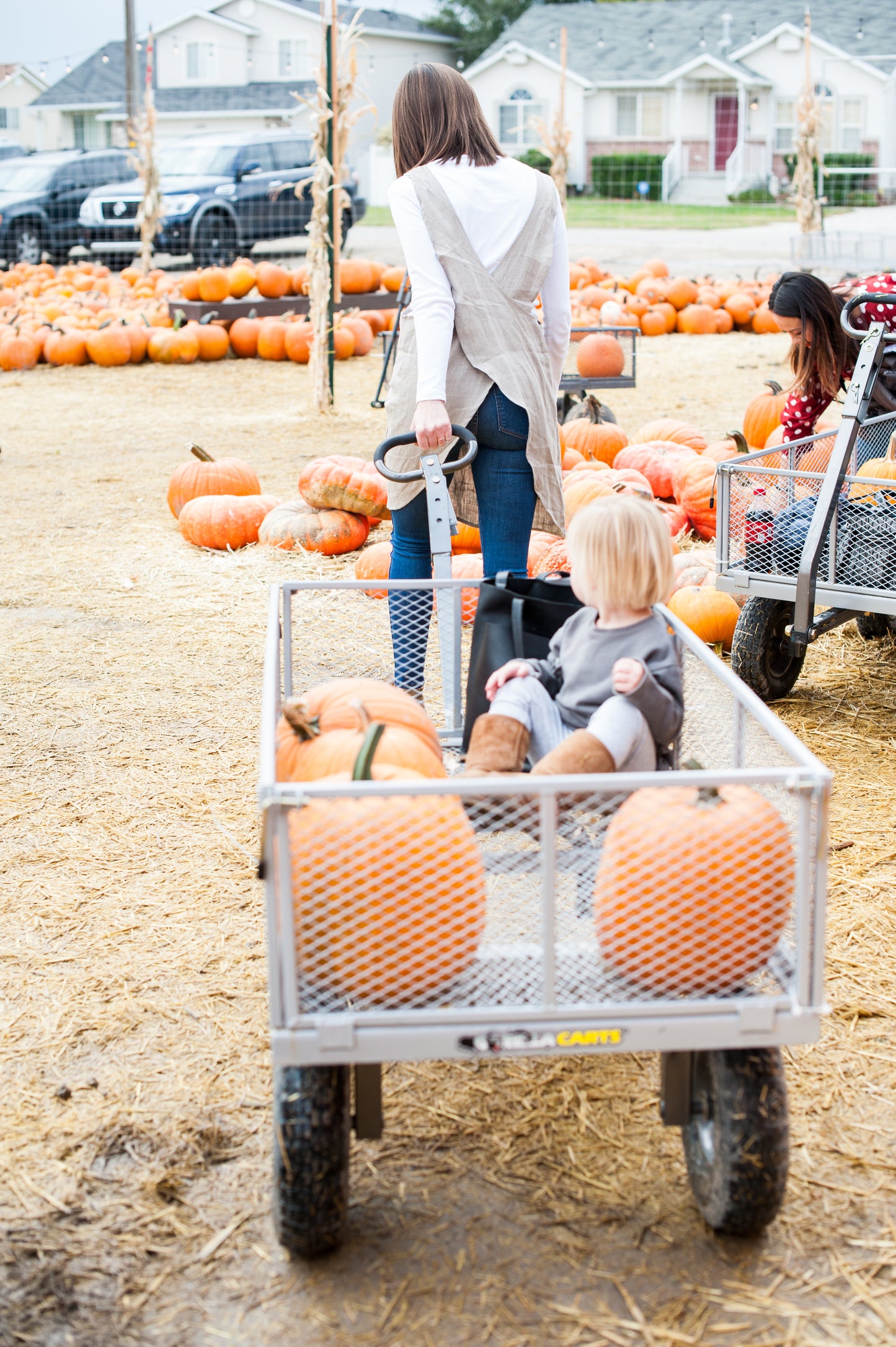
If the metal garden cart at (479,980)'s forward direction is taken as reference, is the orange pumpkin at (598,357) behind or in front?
in front

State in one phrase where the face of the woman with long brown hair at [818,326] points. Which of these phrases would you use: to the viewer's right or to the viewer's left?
to the viewer's left

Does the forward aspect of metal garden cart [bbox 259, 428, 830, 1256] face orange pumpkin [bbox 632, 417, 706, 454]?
yes

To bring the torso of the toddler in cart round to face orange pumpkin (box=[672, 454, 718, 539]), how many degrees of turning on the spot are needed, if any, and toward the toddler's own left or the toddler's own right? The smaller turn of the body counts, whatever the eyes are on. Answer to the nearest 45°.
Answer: approximately 135° to the toddler's own right

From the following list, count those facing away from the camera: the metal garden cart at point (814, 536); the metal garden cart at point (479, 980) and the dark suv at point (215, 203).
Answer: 1

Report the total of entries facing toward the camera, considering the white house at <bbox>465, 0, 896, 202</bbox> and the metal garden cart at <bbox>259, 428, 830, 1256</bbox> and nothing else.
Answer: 1

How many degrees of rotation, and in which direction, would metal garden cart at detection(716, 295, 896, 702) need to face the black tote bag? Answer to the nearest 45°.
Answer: approximately 45° to its left

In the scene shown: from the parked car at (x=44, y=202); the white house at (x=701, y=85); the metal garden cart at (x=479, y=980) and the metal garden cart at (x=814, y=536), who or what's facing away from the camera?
the metal garden cart at (x=479, y=980)

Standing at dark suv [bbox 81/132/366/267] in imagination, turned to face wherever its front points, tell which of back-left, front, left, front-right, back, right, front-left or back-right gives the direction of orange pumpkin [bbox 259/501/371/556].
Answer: front-left

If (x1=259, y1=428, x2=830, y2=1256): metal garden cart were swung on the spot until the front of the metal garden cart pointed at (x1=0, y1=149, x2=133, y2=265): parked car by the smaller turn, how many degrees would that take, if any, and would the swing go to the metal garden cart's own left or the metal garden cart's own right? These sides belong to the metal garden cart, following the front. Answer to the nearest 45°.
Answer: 0° — it already faces it

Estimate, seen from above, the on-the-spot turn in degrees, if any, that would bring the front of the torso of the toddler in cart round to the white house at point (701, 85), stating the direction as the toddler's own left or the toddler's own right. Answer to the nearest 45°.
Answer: approximately 135° to the toddler's own right
